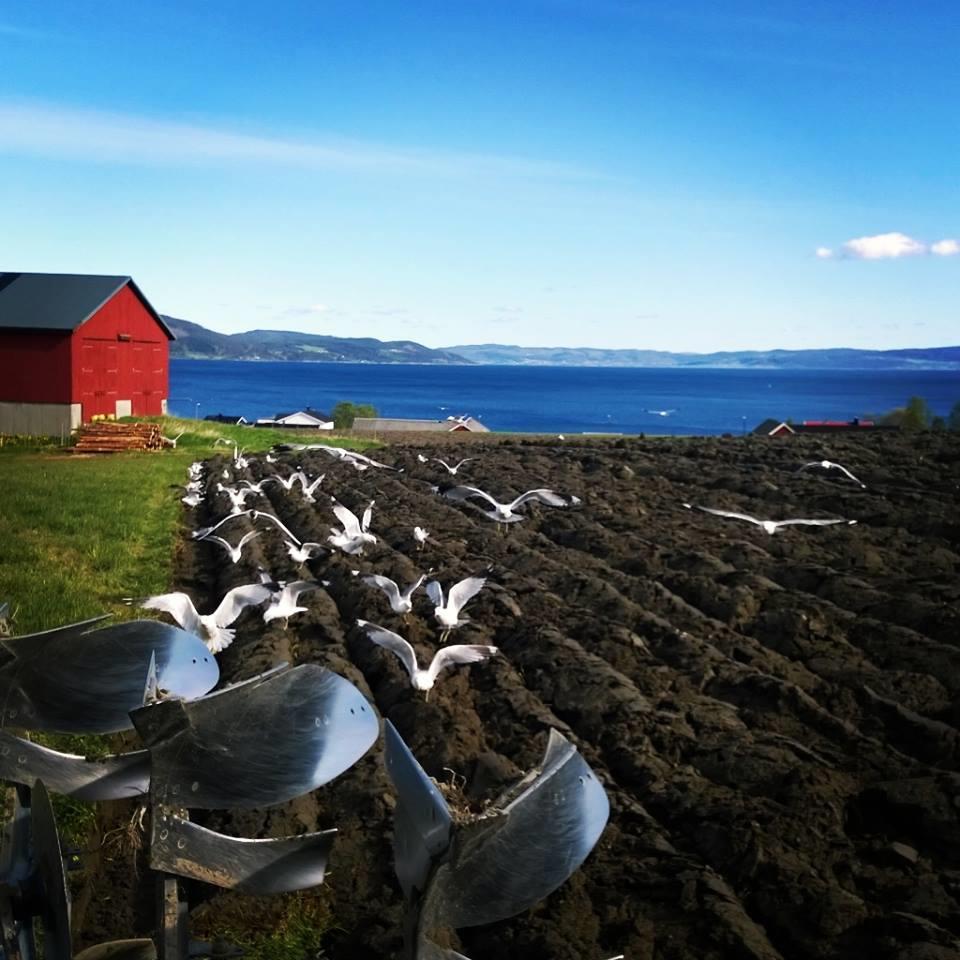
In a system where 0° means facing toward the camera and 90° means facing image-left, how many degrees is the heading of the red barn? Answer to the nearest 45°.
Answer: approximately 315°

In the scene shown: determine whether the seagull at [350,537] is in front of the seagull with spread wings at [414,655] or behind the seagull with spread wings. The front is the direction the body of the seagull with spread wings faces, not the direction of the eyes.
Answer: behind

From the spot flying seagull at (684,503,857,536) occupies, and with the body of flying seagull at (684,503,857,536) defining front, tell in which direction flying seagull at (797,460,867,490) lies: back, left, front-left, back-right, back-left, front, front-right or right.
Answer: back

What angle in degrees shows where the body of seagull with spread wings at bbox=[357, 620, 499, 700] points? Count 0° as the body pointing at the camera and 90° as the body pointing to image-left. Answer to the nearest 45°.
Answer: approximately 0°

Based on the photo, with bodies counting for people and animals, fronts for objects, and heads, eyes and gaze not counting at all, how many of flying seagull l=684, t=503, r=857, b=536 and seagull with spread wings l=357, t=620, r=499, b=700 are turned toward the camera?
2

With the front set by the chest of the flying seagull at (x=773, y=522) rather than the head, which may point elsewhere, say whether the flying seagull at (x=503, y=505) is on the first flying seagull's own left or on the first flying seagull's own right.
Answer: on the first flying seagull's own right

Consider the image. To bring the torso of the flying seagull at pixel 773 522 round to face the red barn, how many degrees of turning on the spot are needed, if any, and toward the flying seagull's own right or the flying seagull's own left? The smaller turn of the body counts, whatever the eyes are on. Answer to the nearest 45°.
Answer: approximately 135° to the flying seagull's own right
